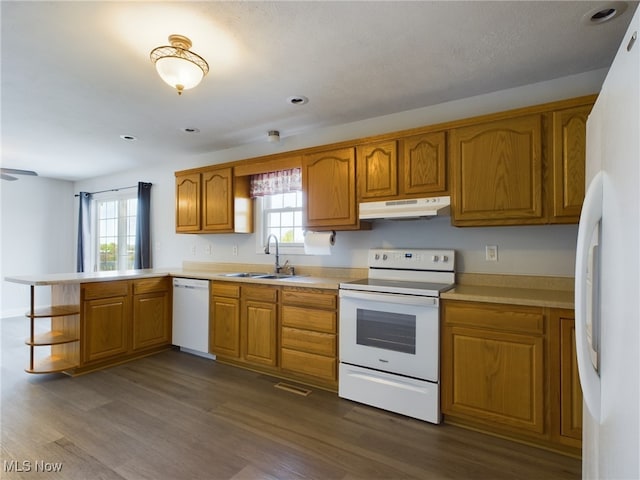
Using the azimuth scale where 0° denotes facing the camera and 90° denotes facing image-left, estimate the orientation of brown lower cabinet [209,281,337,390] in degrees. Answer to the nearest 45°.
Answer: approximately 45°

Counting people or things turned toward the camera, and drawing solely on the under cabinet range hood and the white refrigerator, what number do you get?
1

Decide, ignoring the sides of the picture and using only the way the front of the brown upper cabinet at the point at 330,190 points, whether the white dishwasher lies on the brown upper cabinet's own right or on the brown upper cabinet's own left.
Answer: on the brown upper cabinet's own right

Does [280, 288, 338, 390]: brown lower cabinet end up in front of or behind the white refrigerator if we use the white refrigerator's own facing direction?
in front

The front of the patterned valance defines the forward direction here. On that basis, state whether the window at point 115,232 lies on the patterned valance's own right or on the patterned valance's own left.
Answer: on the patterned valance's own right

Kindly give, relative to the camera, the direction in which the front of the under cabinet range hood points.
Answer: facing the viewer

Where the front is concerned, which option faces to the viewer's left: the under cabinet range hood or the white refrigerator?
the white refrigerator

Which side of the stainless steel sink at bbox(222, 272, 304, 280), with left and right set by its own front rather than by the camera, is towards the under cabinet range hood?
left

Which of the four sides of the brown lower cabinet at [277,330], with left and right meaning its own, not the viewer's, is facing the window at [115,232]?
right

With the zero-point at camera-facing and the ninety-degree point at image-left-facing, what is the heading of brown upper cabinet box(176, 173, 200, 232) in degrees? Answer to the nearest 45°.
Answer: approximately 45°

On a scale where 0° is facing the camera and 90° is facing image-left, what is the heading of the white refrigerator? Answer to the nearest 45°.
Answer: approximately 90°

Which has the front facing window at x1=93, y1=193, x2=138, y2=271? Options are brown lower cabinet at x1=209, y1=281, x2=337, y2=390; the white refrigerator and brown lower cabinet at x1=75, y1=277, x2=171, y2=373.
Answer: the white refrigerator

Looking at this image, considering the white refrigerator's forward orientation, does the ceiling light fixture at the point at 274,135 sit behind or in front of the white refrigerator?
in front

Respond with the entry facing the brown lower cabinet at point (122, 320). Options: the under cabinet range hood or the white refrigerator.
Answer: the white refrigerator

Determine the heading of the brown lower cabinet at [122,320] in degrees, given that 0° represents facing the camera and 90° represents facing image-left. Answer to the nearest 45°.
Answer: approximately 315°
